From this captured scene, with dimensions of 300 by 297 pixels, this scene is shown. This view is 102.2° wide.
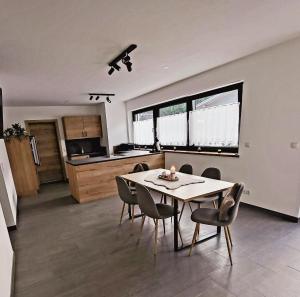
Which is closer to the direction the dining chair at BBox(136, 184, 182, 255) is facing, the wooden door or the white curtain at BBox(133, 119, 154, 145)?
the white curtain

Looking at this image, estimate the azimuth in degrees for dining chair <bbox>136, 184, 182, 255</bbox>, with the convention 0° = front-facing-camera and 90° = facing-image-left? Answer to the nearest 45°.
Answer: approximately 225°

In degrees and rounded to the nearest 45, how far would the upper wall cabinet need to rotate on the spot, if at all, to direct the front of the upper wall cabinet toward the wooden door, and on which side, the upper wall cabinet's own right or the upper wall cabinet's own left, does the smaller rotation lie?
approximately 90° to the upper wall cabinet's own right

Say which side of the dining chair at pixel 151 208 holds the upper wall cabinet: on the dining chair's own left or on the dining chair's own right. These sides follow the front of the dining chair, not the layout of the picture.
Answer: on the dining chair's own left

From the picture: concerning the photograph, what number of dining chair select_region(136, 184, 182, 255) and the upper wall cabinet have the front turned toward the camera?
1

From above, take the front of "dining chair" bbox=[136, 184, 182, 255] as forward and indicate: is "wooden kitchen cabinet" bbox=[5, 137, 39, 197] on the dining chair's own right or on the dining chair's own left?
on the dining chair's own left

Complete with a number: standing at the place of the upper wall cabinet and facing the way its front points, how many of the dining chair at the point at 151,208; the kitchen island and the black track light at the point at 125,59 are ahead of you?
3
